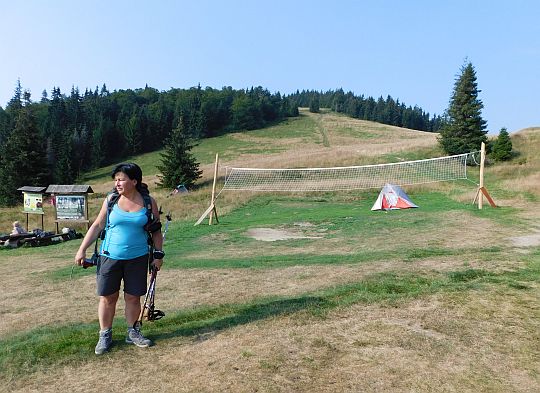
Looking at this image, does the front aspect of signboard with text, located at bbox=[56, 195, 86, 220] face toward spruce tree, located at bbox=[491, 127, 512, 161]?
no

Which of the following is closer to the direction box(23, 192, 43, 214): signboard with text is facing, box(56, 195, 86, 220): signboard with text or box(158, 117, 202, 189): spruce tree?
the signboard with text

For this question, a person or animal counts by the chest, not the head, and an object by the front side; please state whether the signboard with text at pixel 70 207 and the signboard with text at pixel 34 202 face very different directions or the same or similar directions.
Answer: same or similar directions

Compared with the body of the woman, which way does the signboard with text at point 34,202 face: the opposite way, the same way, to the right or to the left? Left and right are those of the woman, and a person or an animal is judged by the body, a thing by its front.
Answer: the same way

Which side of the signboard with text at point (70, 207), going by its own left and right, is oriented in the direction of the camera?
front

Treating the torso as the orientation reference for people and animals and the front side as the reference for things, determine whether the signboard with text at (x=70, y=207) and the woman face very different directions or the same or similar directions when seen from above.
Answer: same or similar directions

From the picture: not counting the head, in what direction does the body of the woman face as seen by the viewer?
toward the camera

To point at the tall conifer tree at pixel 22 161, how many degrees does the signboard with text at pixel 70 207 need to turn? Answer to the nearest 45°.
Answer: approximately 180°

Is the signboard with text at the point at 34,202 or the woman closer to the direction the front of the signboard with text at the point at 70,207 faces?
the woman

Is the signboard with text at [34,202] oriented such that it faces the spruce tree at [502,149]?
no

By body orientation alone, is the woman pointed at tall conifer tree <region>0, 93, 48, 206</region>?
no

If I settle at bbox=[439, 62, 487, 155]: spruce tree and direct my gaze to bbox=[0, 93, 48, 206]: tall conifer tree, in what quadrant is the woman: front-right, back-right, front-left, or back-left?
front-left

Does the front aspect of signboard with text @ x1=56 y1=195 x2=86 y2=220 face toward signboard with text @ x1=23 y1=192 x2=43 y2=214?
no

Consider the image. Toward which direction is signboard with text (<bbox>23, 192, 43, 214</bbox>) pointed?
toward the camera

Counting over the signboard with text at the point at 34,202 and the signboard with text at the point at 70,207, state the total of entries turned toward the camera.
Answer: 2

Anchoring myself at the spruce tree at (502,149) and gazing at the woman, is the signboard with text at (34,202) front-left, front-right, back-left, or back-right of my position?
front-right
